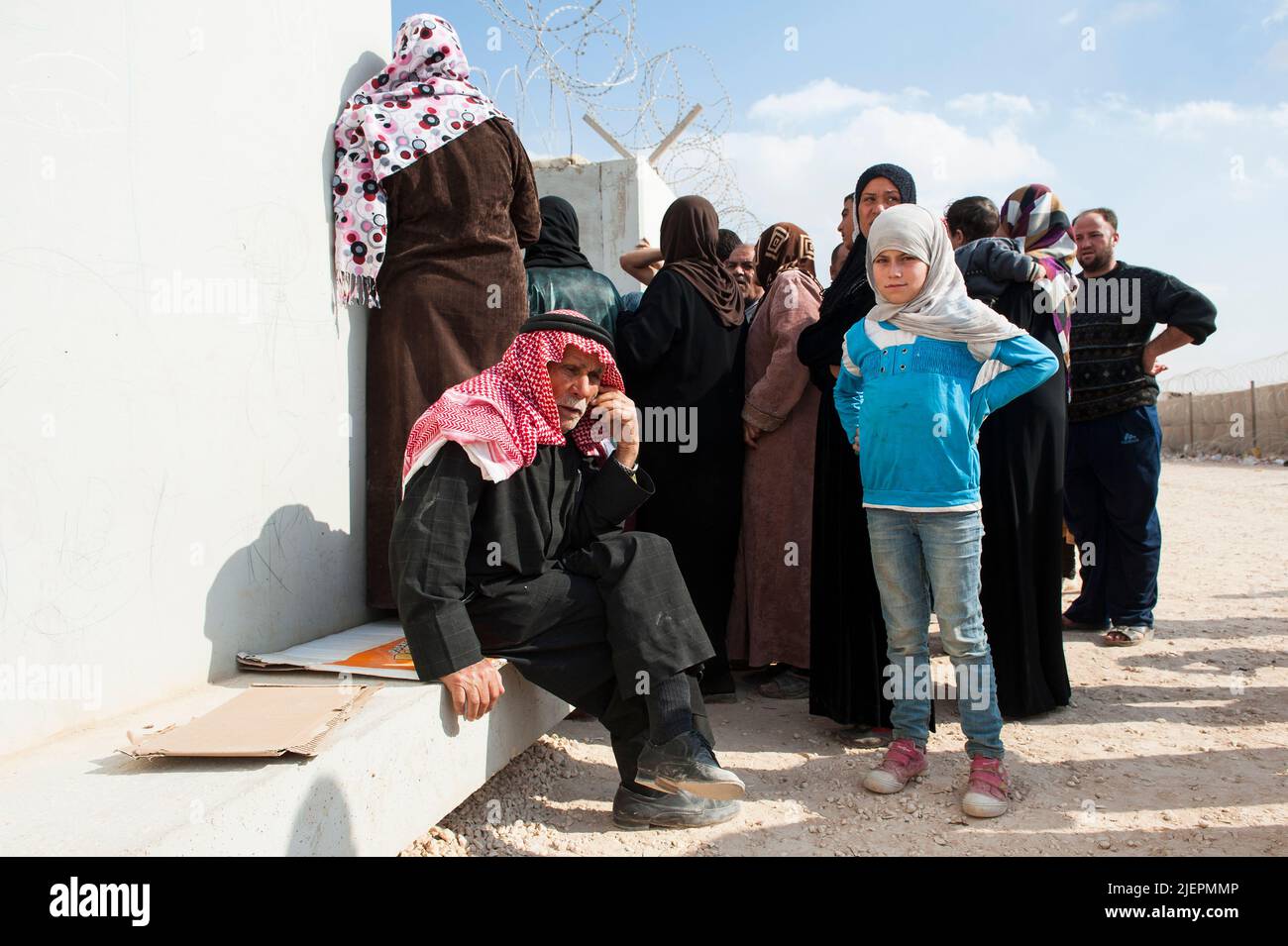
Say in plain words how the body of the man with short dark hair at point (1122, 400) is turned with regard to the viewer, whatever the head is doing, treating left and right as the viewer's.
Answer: facing the viewer and to the left of the viewer

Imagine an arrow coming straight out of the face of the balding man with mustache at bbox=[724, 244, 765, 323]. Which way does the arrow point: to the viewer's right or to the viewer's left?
to the viewer's left

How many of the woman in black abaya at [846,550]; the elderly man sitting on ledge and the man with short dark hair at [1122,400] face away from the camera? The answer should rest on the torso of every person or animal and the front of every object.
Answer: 0

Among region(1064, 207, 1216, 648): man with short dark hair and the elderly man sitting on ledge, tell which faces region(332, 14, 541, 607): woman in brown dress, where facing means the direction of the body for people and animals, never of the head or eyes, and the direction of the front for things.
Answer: the man with short dark hair

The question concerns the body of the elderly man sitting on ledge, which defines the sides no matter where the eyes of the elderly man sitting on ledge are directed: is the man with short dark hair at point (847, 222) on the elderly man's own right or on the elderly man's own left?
on the elderly man's own left

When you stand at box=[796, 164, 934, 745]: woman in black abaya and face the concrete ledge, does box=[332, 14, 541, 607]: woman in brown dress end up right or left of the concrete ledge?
right

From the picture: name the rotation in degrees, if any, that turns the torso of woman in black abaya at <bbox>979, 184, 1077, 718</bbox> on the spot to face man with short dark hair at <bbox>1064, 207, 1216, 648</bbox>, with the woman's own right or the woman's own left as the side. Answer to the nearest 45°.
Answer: approximately 45° to the woman's own right

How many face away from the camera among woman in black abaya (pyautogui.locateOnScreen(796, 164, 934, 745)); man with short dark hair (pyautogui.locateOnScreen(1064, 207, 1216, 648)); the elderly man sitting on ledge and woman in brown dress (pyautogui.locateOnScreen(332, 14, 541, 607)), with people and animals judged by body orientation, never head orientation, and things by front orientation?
1

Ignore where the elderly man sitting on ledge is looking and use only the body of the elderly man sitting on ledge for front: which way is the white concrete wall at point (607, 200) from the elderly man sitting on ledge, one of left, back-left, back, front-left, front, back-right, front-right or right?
back-left

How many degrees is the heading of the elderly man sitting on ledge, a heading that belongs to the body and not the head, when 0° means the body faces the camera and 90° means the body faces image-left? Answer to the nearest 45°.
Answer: approximately 315°

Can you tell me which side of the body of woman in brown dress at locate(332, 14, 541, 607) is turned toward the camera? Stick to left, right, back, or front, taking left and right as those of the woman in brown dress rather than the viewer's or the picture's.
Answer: back

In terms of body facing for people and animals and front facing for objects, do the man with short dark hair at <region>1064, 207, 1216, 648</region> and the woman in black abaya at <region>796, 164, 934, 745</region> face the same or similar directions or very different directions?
same or similar directions
